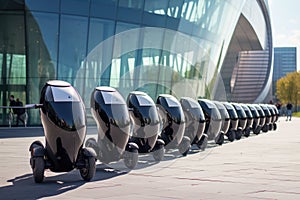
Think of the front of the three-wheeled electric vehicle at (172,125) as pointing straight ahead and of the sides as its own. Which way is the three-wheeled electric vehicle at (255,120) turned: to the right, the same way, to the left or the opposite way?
the same way

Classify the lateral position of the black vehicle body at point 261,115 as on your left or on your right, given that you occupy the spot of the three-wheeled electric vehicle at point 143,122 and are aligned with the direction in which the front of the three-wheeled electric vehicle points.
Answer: on your left

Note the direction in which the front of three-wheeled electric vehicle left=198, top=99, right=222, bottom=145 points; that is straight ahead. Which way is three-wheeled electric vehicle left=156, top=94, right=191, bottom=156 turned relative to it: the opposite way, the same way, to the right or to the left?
the same way

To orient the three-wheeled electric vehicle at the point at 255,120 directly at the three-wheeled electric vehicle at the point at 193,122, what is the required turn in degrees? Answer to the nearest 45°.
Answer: approximately 45° to its right

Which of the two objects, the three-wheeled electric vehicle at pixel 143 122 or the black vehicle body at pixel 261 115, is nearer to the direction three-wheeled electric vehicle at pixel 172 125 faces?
the three-wheeled electric vehicle

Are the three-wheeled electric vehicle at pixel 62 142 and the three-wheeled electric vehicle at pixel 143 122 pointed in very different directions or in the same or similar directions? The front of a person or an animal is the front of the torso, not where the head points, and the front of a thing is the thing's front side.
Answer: same or similar directions

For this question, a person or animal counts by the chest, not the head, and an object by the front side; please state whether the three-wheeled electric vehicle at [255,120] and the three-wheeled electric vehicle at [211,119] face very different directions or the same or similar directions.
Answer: same or similar directions

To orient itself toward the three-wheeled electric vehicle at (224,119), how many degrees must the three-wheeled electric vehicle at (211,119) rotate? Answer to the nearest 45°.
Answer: approximately 135° to its left

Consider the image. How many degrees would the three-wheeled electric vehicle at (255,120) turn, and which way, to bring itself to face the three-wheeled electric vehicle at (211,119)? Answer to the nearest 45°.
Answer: approximately 45° to its right
